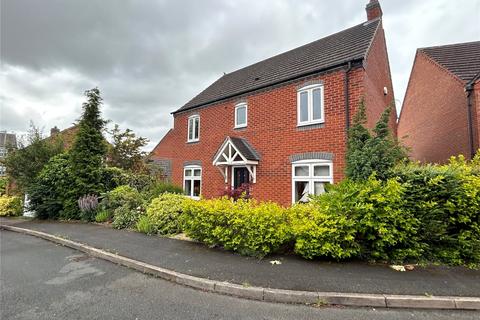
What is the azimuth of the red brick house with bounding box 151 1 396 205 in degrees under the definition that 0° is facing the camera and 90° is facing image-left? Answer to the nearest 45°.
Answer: approximately 45°

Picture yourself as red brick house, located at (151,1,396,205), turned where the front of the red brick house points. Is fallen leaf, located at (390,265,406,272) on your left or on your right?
on your left

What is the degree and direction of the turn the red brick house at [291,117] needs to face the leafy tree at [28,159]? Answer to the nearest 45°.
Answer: approximately 45° to its right

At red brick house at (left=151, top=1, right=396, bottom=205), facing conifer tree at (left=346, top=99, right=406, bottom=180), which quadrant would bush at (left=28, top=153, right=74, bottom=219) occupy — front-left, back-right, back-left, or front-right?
back-right

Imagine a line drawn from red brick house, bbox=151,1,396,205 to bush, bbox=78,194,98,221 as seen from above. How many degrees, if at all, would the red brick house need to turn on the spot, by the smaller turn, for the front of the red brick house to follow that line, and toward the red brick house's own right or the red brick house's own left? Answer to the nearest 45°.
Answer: approximately 45° to the red brick house's own right

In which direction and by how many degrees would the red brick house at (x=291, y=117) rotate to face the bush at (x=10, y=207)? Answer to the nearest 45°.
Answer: approximately 45° to its right

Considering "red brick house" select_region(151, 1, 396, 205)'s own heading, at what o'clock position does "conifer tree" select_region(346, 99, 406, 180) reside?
The conifer tree is roughly at 10 o'clock from the red brick house.

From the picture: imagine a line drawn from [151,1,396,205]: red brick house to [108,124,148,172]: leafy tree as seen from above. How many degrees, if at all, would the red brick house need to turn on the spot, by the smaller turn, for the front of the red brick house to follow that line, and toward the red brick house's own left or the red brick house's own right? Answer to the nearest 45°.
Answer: approximately 45° to the red brick house's own right

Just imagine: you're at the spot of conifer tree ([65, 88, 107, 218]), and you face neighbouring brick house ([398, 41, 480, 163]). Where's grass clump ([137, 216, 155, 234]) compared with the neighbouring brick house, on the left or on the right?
right
